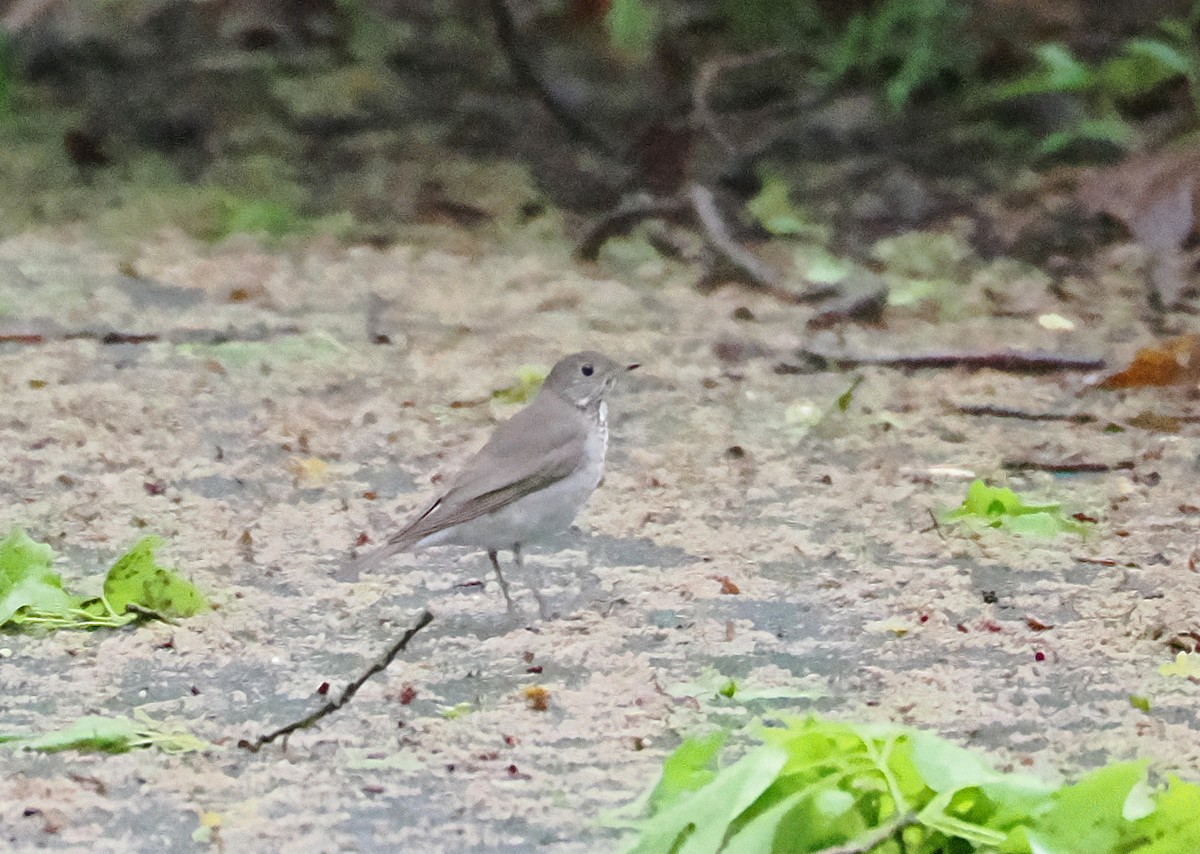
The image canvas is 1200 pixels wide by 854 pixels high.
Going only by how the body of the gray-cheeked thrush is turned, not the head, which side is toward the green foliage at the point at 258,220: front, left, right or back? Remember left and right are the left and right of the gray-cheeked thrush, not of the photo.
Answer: left

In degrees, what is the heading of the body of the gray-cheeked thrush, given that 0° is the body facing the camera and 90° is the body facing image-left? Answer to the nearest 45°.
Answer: approximately 270°

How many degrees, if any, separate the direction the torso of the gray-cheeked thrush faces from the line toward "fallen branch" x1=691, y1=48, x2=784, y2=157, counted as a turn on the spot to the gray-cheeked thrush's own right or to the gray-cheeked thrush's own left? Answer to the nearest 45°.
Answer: approximately 90° to the gray-cheeked thrush's own left

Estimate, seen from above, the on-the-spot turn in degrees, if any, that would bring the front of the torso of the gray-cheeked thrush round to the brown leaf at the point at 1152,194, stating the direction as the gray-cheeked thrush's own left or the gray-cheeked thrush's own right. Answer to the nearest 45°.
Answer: approximately 45° to the gray-cheeked thrush's own left

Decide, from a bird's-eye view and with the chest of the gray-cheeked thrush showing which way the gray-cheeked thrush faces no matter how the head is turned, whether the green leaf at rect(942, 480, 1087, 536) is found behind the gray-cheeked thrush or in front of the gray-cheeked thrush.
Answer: in front

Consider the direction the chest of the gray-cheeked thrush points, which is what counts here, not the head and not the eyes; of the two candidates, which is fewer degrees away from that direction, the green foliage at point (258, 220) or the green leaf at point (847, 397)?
the green leaf

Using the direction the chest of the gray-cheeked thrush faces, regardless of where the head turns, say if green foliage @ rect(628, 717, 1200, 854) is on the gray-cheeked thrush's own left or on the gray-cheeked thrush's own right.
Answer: on the gray-cheeked thrush's own right

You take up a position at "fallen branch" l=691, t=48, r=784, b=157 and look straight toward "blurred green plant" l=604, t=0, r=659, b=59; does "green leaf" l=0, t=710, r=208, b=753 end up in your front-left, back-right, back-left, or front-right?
back-left

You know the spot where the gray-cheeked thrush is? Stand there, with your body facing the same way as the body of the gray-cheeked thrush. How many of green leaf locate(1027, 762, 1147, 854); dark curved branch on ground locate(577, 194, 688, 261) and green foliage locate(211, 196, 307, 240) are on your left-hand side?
2

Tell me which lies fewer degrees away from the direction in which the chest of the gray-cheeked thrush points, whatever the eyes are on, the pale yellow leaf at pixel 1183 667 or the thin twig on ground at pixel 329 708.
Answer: the pale yellow leaf

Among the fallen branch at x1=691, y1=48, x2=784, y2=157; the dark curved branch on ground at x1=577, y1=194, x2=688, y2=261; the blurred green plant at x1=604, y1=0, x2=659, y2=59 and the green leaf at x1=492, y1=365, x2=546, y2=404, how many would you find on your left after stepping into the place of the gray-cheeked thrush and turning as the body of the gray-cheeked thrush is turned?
4

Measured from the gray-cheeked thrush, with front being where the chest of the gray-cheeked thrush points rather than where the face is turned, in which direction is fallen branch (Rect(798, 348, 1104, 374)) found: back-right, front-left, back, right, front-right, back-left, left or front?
front-left

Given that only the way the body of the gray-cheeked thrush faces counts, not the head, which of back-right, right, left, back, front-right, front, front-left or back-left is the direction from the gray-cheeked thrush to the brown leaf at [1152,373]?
front-left

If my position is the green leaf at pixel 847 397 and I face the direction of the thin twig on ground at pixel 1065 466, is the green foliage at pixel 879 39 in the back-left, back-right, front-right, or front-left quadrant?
back-left

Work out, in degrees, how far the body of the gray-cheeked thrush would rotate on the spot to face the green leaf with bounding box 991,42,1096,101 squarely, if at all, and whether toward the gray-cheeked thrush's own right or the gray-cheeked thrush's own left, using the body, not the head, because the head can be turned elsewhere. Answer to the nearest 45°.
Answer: approximately 45° to the gray-cheeked thrush's own left

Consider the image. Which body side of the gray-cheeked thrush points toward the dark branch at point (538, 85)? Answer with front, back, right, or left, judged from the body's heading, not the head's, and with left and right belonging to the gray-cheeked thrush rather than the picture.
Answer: left

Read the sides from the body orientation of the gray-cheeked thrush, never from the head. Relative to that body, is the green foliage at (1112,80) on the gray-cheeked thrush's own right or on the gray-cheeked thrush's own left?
on the gray-cheeked thrush's own left
